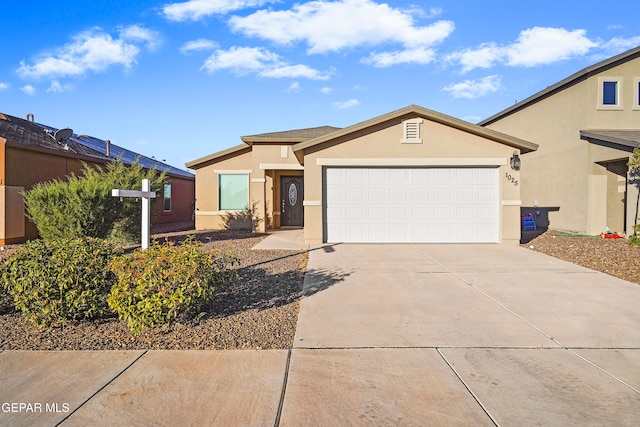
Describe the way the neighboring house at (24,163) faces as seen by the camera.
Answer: facing the viewer and to the left of the viewer

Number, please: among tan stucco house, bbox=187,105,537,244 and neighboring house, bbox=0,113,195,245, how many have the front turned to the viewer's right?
0

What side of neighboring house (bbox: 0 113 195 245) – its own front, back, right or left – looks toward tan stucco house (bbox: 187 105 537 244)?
left

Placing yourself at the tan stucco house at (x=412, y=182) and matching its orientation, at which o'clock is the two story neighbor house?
The two story neighbor house is roughly at 8 o'clock from the tan stucco house.

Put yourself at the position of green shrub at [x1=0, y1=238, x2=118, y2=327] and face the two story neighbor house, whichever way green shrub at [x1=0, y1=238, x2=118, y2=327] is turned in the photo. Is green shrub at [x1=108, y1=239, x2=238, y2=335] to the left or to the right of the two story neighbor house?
right

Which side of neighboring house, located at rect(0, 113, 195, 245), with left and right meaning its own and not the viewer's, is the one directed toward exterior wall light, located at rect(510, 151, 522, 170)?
left

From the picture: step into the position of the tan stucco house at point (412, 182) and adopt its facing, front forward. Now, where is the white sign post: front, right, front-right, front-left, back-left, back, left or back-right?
front-right

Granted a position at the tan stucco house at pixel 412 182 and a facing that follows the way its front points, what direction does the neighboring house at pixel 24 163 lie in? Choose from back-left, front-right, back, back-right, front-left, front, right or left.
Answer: right

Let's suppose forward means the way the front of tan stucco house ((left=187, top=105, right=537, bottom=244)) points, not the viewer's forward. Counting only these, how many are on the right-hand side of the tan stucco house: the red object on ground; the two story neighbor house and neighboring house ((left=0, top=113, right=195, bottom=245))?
1

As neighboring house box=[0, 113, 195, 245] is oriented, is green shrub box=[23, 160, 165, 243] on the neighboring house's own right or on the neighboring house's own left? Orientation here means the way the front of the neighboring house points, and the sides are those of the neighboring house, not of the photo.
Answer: on the neighboring house's own left

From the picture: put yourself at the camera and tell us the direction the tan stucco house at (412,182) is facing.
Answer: facing the viewer

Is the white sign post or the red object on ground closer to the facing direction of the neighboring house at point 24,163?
the white sign post
